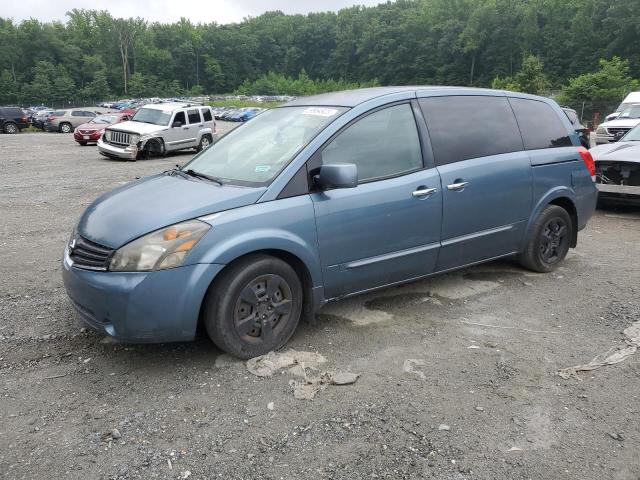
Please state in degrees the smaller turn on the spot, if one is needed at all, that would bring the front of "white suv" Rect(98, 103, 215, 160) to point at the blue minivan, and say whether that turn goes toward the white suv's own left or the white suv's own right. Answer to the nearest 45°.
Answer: approximately 45° to the white suv's own left

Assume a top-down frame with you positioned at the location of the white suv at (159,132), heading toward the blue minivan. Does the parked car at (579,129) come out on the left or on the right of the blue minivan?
left

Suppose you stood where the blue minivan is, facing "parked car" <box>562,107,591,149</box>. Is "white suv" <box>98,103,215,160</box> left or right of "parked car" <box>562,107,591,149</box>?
left

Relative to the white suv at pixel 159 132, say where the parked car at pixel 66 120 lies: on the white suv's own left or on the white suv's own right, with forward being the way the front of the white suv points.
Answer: on the white suv's own right

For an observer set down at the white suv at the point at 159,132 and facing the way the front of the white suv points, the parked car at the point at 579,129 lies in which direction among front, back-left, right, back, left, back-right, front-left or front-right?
left

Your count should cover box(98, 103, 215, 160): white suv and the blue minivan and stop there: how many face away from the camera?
0

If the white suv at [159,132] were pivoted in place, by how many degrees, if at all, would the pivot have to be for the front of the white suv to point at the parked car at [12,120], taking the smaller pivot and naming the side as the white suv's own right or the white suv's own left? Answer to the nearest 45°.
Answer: approximately 90° to the white suv's own right

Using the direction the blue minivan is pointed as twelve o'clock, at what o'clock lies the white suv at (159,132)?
The white suv is roughly at 4 o'clock from the blue minivan.

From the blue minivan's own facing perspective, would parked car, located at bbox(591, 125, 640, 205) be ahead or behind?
behind

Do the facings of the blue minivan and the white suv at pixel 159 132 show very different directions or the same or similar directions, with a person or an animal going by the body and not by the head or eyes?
same or similar directions

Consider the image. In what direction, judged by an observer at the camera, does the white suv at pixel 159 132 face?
facing the viewer and to the left of the viewer

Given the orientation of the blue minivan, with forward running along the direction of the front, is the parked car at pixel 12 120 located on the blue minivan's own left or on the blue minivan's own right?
on the blue minivan's own right

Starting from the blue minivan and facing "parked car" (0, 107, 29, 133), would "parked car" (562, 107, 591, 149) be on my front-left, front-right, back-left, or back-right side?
front-right
